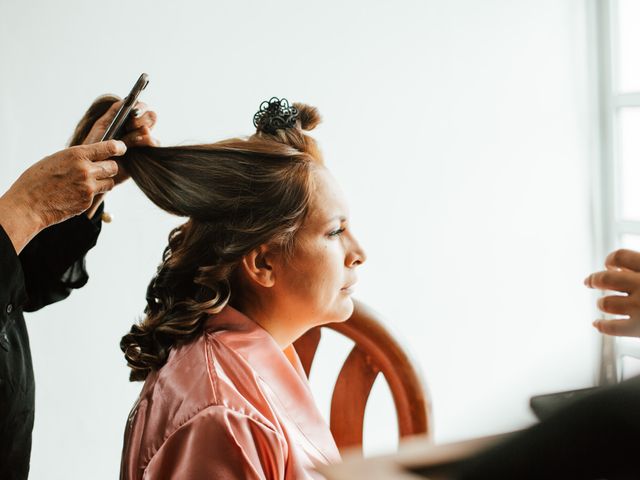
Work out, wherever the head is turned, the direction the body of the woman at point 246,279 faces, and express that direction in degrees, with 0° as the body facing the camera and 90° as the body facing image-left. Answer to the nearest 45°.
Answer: approximately 270°

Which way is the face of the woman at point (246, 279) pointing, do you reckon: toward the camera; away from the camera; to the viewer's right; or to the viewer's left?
to the viewer's right
